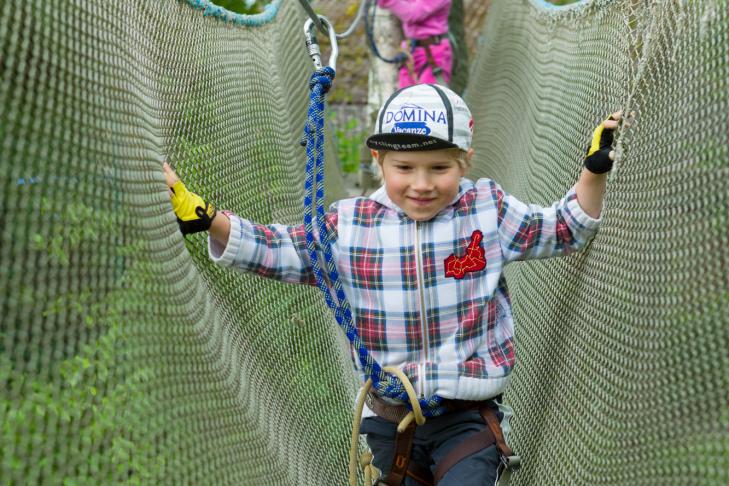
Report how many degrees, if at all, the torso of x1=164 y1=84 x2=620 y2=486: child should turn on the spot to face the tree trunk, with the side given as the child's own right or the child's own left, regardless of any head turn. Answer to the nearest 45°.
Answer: approximately 180°

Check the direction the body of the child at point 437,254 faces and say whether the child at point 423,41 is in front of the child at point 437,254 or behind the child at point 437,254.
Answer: behind

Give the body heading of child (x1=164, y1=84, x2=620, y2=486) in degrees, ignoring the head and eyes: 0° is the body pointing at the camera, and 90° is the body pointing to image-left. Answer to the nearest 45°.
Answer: approximately 0°
